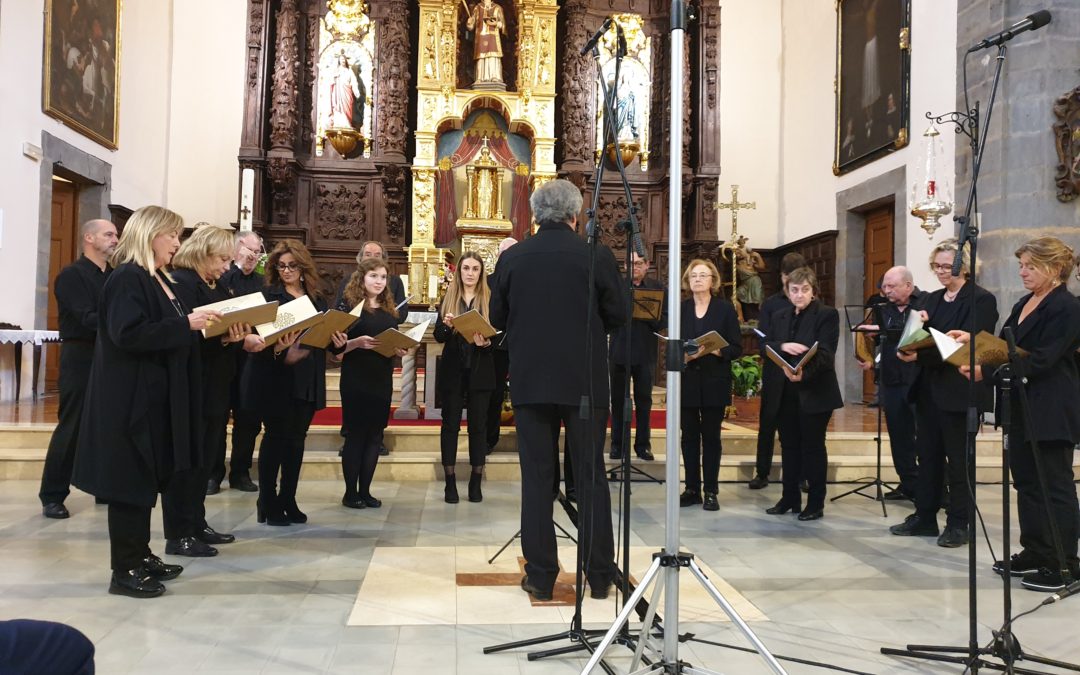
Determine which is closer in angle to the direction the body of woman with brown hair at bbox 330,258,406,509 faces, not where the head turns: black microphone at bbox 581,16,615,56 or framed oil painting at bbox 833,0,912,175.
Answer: the black microphone

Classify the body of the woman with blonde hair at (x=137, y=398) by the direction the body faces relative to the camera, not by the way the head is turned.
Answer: to the viewer's right

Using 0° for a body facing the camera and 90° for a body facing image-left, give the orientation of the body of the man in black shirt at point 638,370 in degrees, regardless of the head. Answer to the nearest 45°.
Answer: approximately 0°

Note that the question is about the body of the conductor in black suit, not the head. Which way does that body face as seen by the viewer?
away from the camera

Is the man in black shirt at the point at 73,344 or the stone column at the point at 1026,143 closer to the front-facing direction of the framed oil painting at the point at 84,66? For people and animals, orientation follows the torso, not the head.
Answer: the stone column

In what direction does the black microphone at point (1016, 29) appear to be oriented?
to the viewer's right

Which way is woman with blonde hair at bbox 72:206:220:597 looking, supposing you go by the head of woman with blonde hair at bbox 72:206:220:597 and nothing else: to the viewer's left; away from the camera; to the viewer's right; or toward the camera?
to the viewer's right

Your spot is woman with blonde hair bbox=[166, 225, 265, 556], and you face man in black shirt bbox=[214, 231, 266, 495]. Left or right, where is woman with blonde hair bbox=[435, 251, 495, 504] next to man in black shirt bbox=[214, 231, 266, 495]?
right

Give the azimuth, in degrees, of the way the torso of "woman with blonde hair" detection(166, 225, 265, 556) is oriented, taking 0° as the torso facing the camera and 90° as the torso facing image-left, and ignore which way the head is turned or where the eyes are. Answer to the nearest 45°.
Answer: approximately 270°

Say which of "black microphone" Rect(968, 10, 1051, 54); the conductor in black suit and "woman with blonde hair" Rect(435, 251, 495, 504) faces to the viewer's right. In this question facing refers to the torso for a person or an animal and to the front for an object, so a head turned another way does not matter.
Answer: the black microphone
